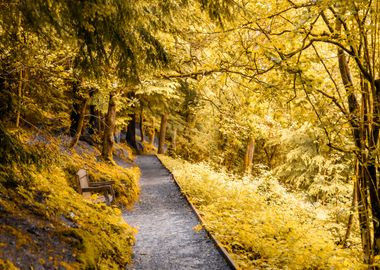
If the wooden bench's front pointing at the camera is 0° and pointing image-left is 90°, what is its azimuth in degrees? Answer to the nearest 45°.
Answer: approximately 270°
